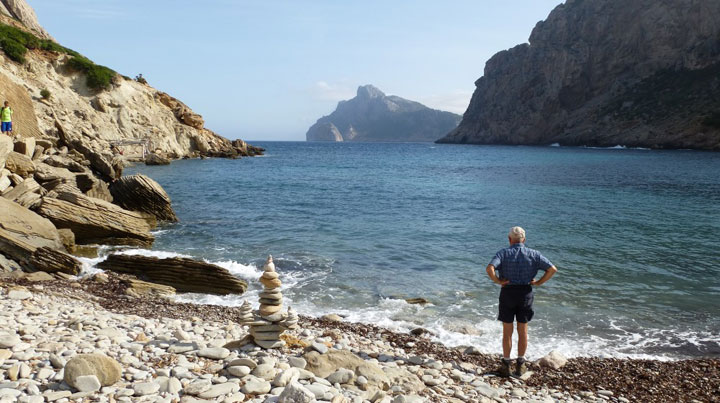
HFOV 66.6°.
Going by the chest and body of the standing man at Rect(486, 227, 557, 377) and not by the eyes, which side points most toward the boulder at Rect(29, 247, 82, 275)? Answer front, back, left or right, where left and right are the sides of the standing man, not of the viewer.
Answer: left

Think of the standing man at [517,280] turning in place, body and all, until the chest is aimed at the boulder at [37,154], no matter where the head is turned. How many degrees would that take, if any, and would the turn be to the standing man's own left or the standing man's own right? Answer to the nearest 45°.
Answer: approximately 45° to the standing man's own left

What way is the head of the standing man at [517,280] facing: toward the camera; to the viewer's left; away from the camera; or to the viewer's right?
away from the camera

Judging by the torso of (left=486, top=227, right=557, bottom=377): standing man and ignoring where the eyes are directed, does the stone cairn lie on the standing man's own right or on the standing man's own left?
on the standing man's own left

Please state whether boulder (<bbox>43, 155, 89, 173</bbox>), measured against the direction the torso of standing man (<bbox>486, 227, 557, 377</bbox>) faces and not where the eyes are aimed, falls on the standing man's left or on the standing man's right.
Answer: on the standing man's left

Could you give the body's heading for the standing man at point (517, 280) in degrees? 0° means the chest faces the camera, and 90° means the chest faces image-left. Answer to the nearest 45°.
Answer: approximately 180°

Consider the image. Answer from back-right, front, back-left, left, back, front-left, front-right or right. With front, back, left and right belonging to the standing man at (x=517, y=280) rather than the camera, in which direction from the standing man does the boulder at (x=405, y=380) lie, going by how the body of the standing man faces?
back-left

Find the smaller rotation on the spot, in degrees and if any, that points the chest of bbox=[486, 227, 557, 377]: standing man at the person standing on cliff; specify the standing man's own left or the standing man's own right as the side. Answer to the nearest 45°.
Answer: approximately 45° to the standing man's own left

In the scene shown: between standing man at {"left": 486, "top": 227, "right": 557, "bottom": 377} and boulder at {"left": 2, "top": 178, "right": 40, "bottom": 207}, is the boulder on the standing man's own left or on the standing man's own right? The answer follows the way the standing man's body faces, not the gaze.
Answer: on the standing man's own left

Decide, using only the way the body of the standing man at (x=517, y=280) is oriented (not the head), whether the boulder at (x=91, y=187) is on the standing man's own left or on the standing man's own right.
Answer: on the standing man's own left
